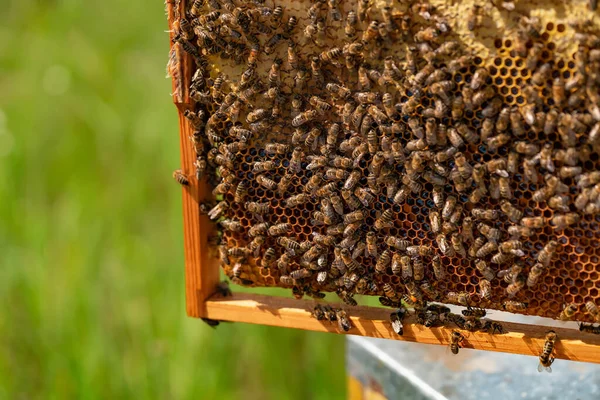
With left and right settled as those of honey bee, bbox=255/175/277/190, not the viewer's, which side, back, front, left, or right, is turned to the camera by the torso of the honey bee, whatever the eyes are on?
left

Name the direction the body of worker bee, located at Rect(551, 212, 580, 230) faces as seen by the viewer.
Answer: to the viewer's right

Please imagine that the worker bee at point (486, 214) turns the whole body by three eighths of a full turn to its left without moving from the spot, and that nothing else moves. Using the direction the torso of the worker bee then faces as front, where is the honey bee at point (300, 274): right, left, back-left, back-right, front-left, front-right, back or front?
back-right

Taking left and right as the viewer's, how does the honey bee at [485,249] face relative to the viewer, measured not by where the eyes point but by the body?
facing to the left of the viewer
